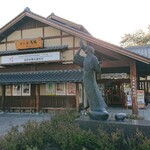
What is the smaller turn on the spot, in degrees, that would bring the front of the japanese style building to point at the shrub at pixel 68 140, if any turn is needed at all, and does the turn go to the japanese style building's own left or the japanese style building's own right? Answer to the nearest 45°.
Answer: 0° — it already faces it

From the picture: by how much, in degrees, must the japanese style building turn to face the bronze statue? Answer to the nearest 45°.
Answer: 0° — it already faces it

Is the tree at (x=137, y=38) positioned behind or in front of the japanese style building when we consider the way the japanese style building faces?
behind

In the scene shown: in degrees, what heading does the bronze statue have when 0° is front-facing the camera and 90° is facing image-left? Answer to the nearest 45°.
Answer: approximately 45°

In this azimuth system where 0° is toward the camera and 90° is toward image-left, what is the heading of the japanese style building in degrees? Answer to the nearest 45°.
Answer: approximately 0°

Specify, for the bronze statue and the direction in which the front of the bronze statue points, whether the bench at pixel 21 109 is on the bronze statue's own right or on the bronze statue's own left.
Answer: on the bronze statue's own right
